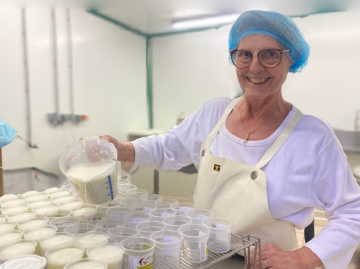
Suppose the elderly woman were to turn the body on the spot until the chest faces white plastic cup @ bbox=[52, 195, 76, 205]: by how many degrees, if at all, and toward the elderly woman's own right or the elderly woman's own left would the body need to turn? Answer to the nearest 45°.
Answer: approximately 45° to the elderly woman's own right

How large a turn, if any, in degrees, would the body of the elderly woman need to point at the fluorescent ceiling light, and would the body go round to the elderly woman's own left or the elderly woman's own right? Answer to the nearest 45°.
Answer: approximately 135° to the elderly woman's own right

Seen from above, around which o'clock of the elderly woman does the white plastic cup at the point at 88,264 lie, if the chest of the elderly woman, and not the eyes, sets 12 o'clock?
The white plastic cup is roughly at 12 o'clock from the elderly woman.

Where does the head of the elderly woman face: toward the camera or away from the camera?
toward the camera

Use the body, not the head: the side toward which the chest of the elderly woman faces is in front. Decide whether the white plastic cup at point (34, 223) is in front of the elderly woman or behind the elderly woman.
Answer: in front

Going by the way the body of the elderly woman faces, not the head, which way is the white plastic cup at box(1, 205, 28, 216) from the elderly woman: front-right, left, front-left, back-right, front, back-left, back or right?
front-right

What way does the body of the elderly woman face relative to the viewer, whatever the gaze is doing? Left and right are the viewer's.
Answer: facing the viewer and to the left of the viewer

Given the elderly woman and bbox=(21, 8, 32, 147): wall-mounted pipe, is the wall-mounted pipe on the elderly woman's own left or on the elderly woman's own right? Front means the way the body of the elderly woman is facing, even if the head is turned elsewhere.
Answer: on the elderly woman's own right

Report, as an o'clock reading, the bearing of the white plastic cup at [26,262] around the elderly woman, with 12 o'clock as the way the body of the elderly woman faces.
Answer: The white plastic cup is roughly at 12 o'clock from the elderly woman.
